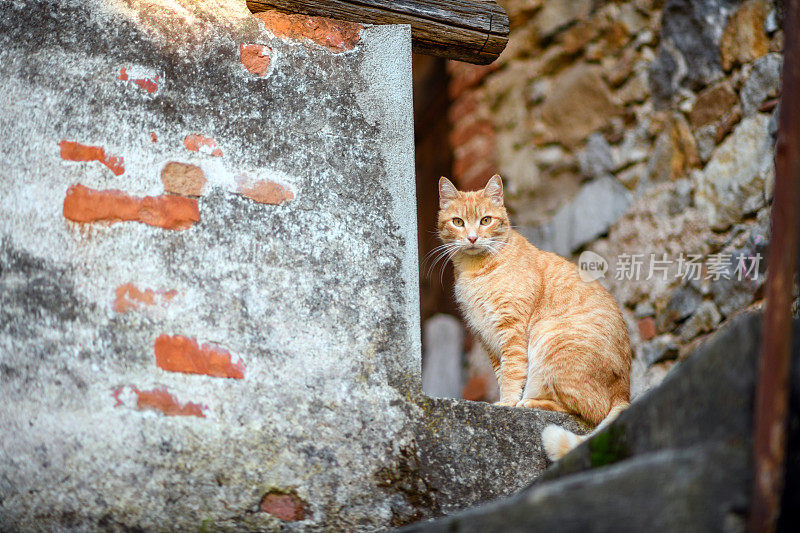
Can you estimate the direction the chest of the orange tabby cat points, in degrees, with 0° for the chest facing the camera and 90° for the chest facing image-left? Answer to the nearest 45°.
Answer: approximately 90°

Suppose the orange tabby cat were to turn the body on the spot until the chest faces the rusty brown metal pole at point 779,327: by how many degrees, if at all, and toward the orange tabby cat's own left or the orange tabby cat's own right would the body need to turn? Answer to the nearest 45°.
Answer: approximately 90° to the orange tabby cat's own left
